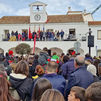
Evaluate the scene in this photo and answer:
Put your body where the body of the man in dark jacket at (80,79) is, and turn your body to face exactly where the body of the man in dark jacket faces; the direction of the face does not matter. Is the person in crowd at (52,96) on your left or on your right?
on your left

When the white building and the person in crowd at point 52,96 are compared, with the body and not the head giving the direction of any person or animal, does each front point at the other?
yes

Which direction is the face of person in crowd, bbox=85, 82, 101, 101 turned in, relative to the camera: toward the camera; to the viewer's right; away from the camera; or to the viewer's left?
away from the camera

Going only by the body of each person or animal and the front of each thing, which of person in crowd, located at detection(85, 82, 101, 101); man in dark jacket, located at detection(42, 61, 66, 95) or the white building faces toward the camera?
the white building

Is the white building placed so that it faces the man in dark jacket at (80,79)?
yes

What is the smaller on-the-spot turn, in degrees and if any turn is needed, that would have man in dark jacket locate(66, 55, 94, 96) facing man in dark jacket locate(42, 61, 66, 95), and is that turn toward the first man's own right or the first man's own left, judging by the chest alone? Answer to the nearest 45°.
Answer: approximately 45° to the first man's own left

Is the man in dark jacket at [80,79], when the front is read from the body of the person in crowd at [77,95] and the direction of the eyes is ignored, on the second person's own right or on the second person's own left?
on the second person's own right

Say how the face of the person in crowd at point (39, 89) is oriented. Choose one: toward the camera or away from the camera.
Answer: away from the camera

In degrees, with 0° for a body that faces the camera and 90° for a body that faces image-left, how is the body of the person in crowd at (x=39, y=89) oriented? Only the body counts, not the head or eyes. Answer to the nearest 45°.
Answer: approximately 180°

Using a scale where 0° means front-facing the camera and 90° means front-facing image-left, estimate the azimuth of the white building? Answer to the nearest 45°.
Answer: approximately 0°

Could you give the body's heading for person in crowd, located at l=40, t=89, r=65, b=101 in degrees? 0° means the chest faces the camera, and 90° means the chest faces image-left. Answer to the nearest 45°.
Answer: approximately 180°

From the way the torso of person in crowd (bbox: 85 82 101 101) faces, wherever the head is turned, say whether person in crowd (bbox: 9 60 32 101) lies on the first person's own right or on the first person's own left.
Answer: on the first person's own left

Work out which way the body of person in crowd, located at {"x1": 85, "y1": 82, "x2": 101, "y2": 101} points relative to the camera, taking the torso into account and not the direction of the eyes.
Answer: away from the camera
